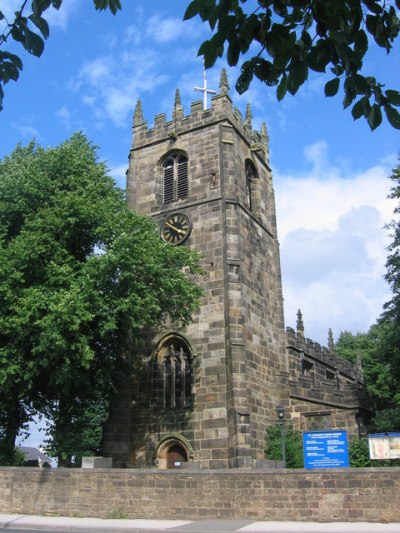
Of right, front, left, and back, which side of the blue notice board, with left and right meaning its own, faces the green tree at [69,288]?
right

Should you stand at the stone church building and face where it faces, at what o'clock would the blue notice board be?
The blue notice board is roughly at 10 o'clock from the stone church building.

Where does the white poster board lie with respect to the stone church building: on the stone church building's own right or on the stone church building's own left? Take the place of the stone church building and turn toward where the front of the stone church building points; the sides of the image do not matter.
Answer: on the stone church building's own left

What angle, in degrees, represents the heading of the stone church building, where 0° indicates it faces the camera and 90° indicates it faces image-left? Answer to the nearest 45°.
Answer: approximately 45°

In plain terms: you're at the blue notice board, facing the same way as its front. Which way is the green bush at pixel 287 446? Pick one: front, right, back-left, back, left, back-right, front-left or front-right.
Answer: back

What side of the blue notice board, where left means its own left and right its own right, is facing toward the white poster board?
left

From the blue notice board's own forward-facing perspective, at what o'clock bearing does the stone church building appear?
The stone church building is roughly at 5 o'clock from the blue notice board.

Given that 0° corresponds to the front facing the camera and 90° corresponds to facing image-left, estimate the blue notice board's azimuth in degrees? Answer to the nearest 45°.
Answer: approximately 0°
